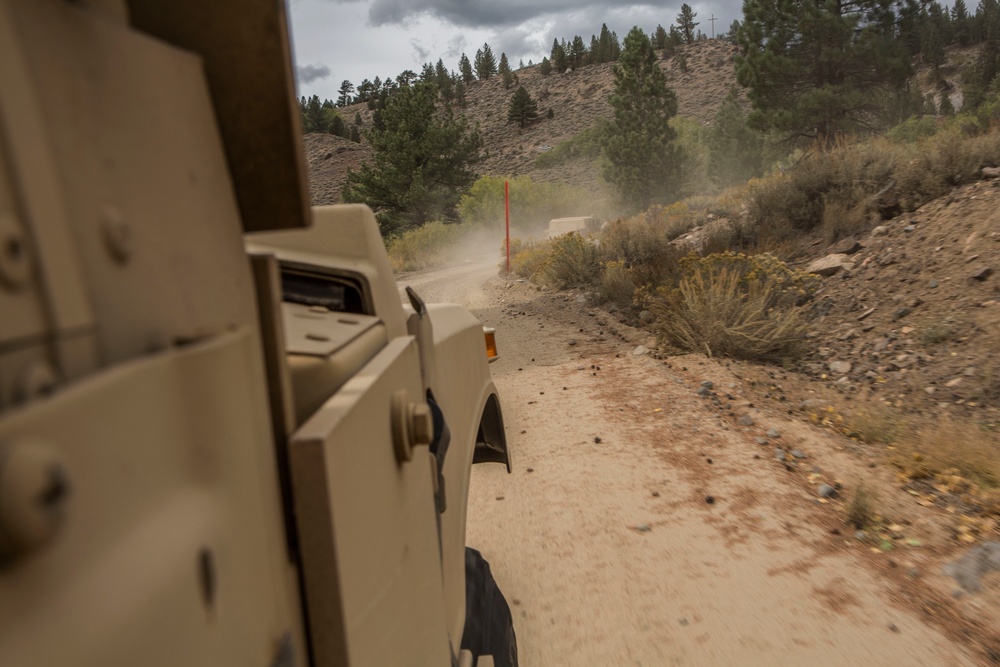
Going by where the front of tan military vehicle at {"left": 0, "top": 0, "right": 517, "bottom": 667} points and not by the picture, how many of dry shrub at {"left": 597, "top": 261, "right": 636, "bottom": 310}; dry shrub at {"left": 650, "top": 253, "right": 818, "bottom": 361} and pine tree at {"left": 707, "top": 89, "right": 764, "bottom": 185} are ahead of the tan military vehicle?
3

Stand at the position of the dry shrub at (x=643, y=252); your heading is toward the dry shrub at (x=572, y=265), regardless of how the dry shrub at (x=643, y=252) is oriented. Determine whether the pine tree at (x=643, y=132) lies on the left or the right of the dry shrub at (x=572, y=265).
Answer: right

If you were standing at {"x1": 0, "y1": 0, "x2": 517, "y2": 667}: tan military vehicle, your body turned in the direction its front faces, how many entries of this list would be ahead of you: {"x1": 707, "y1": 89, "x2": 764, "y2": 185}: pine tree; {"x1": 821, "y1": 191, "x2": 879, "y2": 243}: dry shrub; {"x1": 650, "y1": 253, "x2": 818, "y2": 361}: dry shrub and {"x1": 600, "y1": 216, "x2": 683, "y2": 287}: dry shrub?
4

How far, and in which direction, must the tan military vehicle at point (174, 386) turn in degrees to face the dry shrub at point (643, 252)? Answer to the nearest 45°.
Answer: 0° — it already faces it

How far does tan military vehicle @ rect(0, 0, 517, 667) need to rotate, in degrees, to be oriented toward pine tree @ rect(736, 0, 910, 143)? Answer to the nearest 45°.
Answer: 0° — it already faces it

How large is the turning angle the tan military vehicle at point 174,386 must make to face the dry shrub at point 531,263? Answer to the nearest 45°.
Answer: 0° — it already faces it

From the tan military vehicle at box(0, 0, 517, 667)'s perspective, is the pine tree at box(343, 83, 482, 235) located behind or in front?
in front

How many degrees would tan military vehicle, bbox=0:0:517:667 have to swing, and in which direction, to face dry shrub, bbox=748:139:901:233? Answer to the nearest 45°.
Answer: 0° — it already faces it

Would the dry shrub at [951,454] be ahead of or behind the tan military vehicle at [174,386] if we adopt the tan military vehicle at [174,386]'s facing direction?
ahead

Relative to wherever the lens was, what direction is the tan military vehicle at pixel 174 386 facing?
facing away from the viewer and to the right of the viewer

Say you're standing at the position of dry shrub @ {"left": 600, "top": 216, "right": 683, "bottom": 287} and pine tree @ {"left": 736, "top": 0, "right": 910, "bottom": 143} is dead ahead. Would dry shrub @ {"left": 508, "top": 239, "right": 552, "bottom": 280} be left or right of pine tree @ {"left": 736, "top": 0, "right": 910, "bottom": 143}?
left

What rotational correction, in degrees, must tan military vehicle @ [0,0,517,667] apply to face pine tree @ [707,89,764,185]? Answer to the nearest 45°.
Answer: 0° — it already faces it
